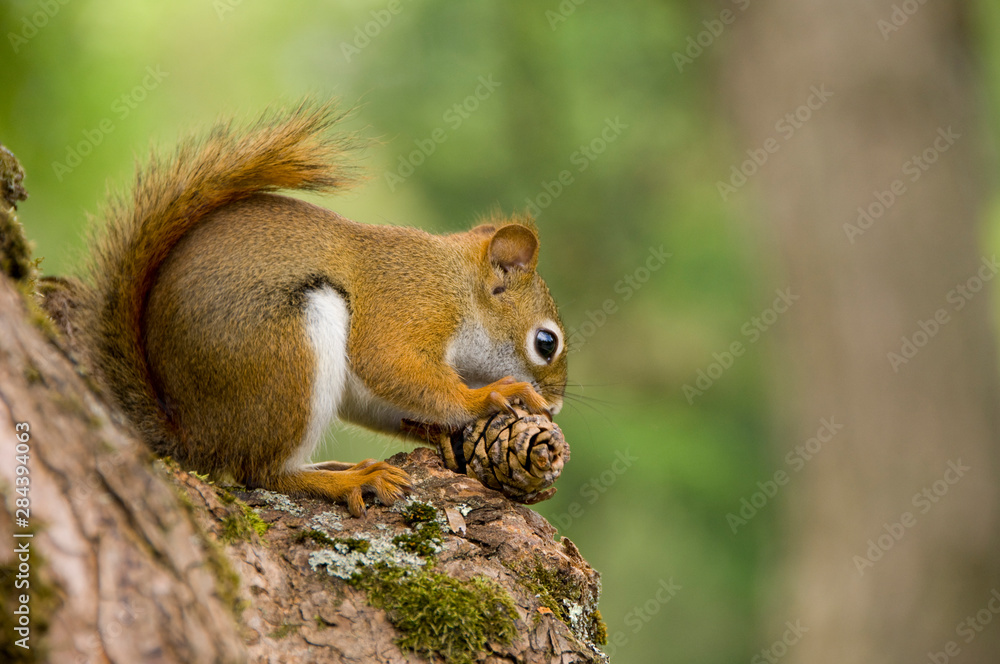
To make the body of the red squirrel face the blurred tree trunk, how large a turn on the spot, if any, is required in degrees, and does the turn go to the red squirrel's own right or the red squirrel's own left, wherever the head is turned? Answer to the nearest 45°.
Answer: approximately 45° to the red squirrel's own left

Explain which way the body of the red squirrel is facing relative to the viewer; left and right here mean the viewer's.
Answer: facing to the right of the viewer
